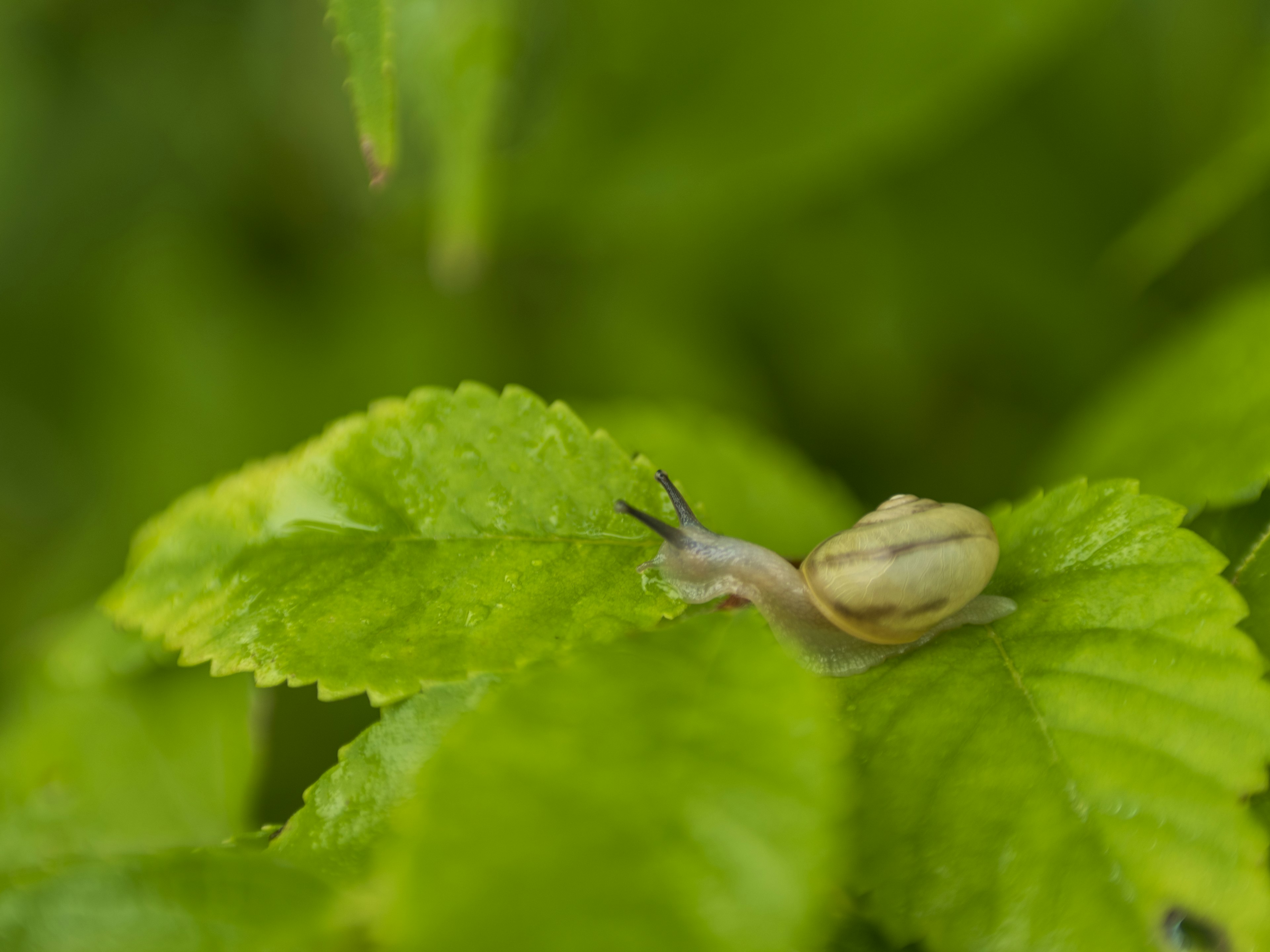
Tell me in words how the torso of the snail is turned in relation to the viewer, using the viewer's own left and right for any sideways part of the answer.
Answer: facing to the left of the viewer

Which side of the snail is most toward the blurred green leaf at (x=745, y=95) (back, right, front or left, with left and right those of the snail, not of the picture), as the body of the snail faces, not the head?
right

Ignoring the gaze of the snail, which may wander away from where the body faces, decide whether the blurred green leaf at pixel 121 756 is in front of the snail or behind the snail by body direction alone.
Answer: in front

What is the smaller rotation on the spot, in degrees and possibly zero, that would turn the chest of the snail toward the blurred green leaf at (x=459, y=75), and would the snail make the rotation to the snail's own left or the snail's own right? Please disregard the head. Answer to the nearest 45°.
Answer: approximately 90° to the snail's own right
